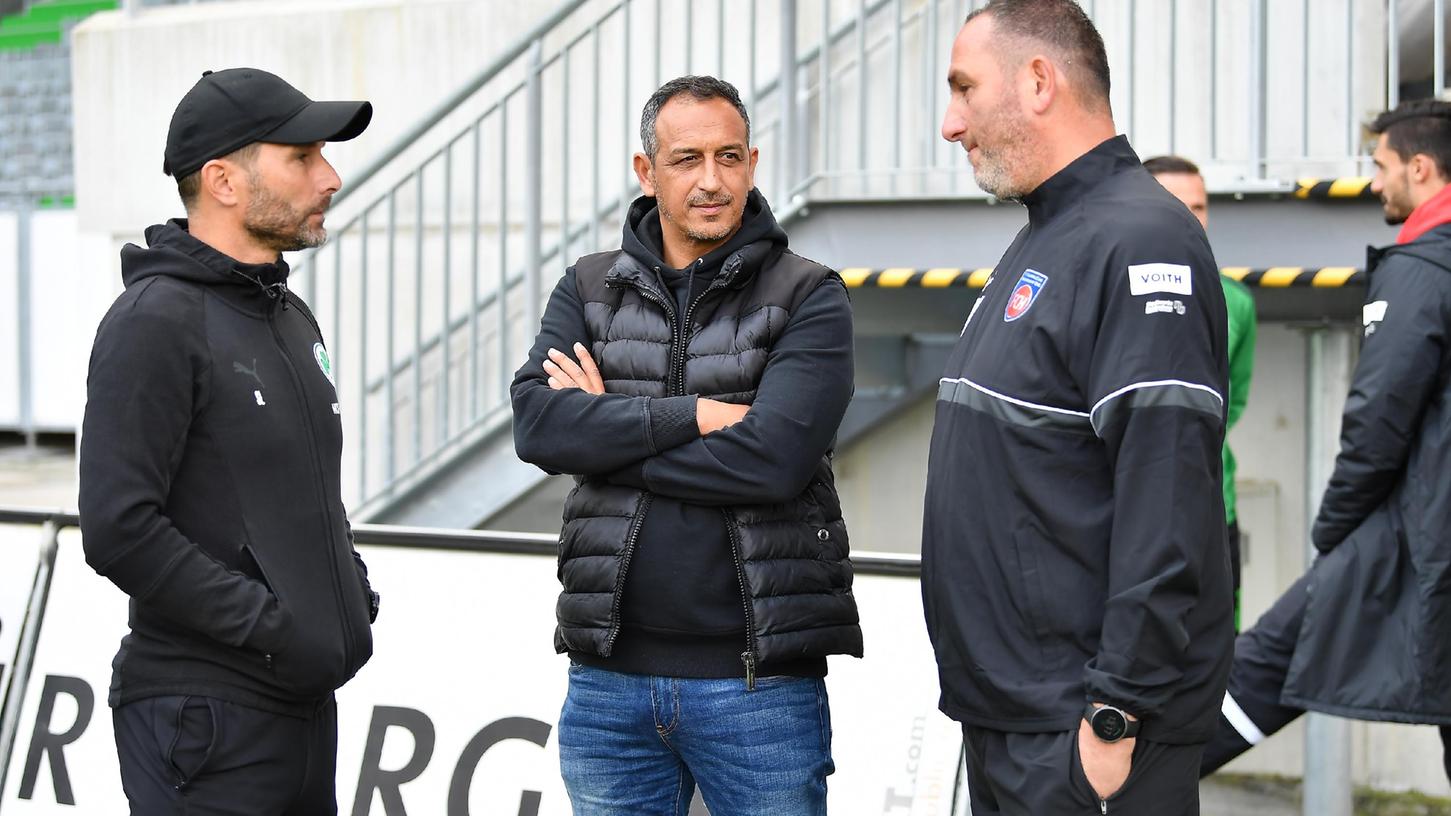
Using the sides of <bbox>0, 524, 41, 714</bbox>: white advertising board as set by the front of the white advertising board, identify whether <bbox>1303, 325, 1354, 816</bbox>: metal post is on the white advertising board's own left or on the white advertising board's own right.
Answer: on the white advertising board's own left

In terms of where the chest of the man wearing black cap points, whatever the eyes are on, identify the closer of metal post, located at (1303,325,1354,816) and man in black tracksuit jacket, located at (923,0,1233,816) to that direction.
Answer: the man in black tracksuit jacket

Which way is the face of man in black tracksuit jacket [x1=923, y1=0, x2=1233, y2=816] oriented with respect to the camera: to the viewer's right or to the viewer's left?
to the viewer's left

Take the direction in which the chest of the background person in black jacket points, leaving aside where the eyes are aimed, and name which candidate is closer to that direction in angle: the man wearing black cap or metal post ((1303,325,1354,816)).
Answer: the man wearing black cap

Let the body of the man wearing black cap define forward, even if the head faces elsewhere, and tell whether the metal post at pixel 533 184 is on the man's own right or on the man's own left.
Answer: on the man's own left

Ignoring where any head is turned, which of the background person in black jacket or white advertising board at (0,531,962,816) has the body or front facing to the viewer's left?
the background person in black jacket

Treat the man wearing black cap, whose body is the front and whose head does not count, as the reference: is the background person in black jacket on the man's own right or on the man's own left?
on the man's own left

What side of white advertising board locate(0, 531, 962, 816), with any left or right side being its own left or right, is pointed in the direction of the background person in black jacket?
left

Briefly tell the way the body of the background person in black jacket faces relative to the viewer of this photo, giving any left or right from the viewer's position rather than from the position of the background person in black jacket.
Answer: facing to the left of the viewer

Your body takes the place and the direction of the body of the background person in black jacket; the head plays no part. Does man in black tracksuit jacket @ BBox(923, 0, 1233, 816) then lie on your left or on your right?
on your left

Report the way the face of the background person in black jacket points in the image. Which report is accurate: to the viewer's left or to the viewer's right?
to the viewer's left

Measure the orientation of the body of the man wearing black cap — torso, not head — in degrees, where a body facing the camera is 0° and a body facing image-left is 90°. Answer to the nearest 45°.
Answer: approximately 315°

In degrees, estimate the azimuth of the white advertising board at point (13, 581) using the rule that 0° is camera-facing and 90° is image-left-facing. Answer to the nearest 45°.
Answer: approximately 0°
